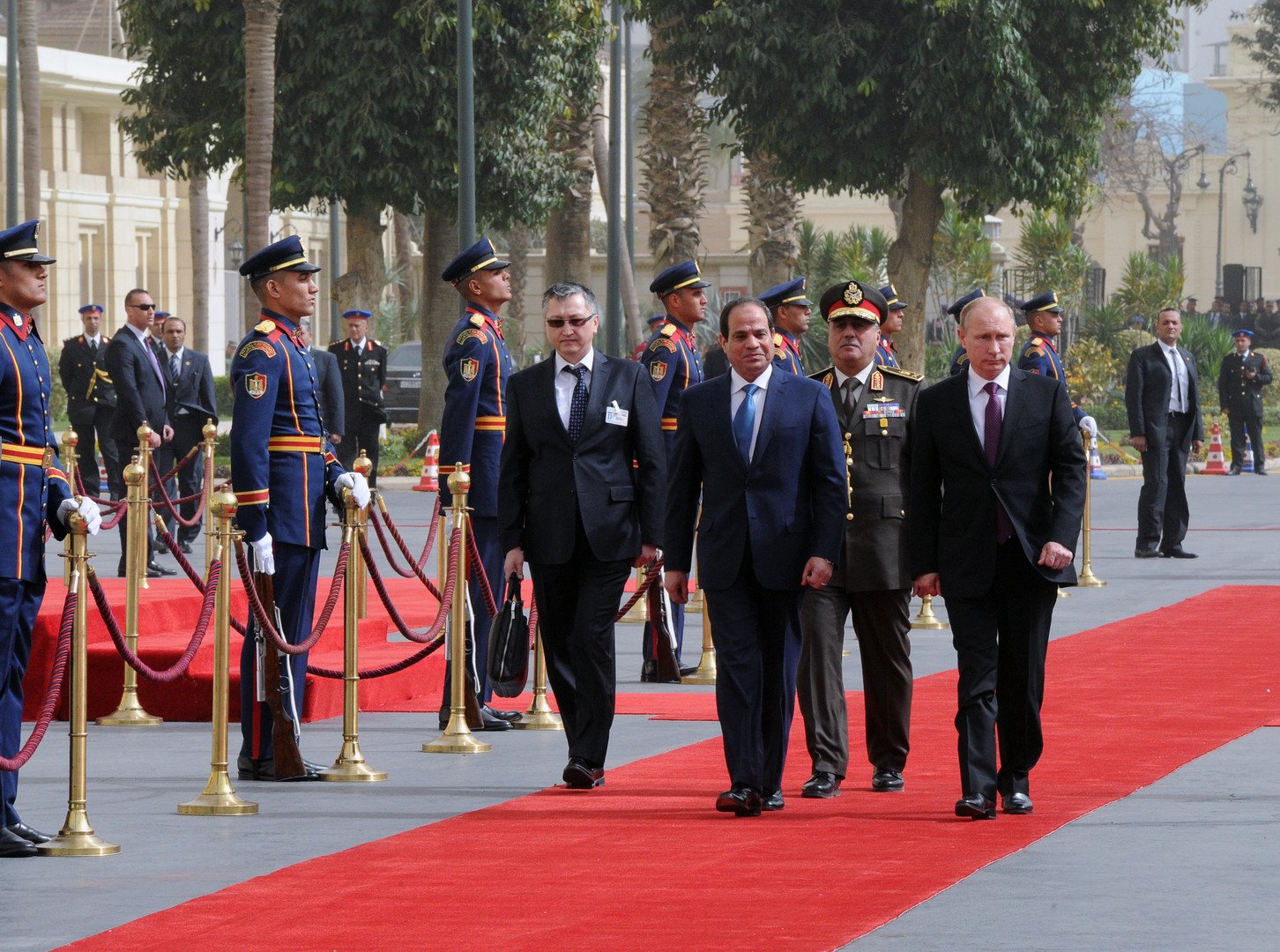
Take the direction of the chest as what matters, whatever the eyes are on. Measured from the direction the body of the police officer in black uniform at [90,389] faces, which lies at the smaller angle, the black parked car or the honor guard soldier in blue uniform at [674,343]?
the honor guard soldier in blue uniform

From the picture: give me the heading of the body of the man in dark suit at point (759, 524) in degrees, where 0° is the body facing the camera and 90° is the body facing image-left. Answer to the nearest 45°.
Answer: approximately 0°

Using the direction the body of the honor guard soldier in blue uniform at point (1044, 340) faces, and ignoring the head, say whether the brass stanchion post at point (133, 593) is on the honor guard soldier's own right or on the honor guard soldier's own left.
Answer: on the honor guard soldier's own right

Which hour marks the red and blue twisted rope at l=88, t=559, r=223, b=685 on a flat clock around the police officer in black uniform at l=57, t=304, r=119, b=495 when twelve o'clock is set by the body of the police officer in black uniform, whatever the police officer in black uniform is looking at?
The red and blue twisted rope is roughly at 12 o'clock from the police officer in black uniform.

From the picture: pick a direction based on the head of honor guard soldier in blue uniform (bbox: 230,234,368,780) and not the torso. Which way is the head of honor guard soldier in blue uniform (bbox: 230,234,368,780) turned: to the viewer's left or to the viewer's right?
to the viewer's right

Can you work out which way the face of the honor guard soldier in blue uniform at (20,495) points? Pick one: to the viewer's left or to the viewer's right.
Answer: to the viewer's right

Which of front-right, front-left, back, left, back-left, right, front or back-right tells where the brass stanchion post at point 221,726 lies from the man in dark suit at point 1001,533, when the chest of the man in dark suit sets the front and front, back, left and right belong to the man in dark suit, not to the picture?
right

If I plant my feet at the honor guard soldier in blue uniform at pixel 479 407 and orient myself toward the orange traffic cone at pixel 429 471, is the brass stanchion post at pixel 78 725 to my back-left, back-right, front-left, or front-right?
back-left

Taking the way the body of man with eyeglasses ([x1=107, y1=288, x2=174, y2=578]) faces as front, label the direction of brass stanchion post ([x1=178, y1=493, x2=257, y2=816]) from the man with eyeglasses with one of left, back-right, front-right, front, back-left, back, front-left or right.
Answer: front-right
